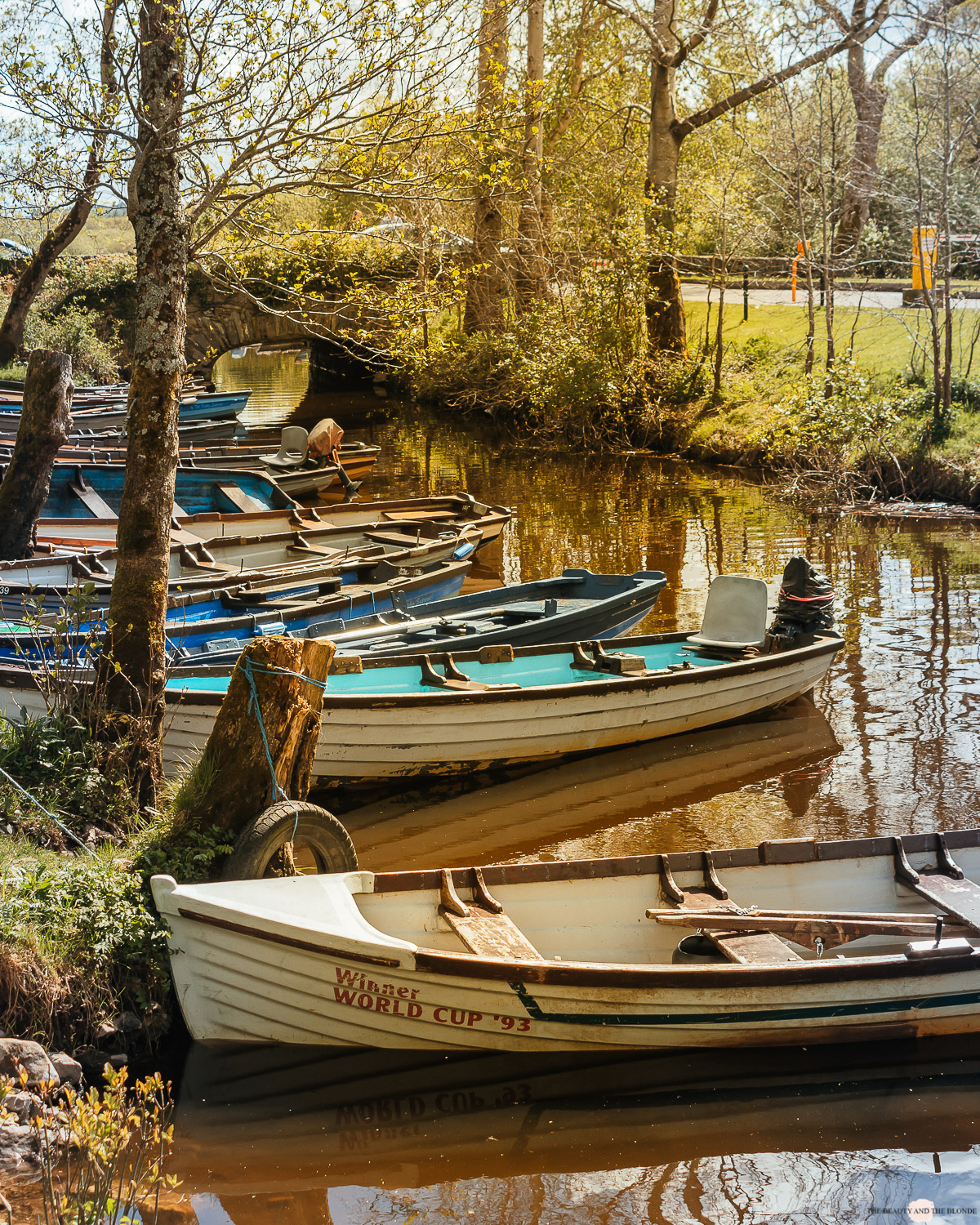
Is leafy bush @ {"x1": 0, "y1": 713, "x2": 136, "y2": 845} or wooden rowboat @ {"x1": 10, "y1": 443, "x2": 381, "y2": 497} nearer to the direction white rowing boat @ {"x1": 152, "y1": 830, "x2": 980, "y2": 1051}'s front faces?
the leafy bush

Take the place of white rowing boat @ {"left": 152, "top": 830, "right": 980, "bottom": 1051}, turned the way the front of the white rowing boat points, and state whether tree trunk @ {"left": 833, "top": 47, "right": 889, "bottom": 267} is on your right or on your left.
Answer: on your right

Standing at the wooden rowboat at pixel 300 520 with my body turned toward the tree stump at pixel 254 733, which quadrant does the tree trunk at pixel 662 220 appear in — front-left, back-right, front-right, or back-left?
back-left

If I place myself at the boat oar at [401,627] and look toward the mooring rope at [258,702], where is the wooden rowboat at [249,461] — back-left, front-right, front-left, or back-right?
back-right

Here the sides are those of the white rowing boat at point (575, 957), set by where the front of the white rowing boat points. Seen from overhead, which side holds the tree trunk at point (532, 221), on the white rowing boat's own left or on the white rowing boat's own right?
on the white rowing boat's own right

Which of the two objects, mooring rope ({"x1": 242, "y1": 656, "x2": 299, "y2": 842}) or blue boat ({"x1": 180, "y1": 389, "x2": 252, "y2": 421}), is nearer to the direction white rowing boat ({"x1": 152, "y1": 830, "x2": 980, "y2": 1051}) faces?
the mooring rope

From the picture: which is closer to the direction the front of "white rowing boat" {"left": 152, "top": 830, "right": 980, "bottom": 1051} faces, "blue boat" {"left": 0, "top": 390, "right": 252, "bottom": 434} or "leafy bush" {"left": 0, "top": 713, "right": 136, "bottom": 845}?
the leafy bush

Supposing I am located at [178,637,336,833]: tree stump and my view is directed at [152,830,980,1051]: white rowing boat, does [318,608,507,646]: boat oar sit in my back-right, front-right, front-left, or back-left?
back-left

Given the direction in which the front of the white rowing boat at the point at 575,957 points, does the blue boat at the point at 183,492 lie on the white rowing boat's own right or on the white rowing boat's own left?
on the white rowing boat's own right

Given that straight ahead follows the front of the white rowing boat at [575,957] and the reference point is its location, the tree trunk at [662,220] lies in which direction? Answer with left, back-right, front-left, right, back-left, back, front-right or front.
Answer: right

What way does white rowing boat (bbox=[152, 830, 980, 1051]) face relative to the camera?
to the viewer's left
